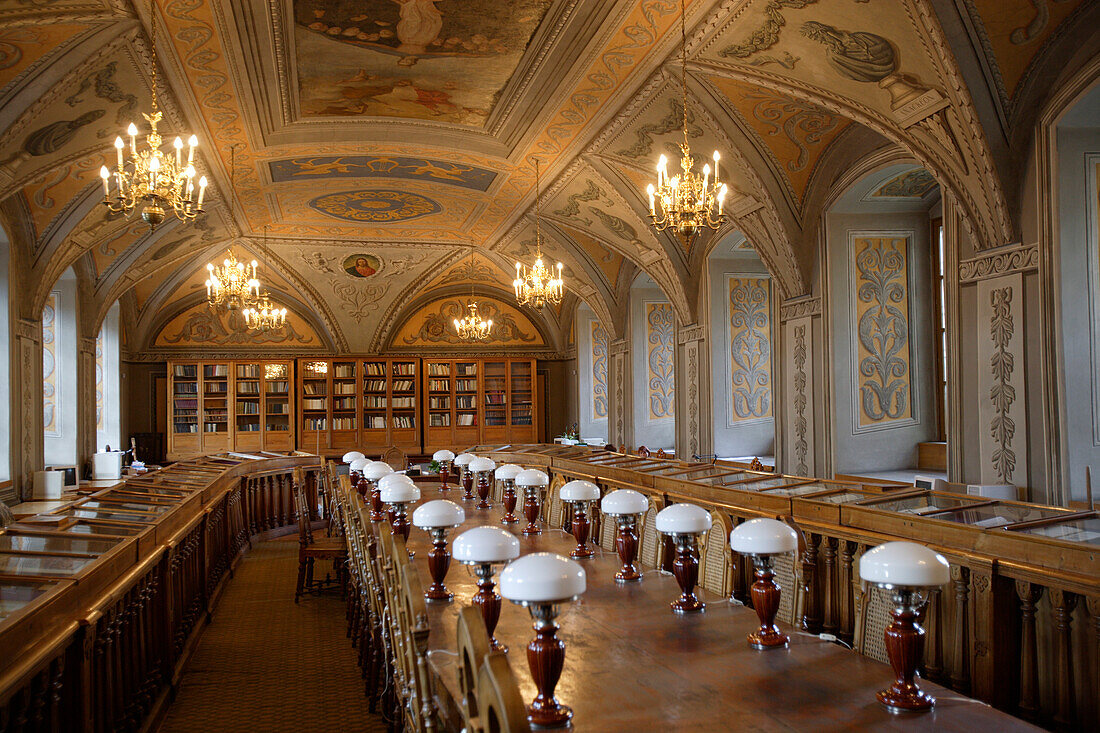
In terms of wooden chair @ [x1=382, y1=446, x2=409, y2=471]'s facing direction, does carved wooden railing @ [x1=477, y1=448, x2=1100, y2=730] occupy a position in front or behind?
in front

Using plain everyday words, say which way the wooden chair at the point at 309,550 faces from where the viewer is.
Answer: facing to the right of the viewer

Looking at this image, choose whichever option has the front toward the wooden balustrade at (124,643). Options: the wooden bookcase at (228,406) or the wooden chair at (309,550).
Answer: the wooden bookcase

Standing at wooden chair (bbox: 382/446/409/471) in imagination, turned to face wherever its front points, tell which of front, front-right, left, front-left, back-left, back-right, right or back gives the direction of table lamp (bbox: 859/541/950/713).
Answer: front

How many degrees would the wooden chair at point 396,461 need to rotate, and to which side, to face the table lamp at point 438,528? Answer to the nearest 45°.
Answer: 0° — it already faces it

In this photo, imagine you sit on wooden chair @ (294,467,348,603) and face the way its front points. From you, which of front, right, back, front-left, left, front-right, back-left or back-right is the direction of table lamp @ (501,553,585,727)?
right

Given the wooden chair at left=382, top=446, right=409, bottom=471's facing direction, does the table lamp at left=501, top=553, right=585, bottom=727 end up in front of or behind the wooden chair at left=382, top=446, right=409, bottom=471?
in front

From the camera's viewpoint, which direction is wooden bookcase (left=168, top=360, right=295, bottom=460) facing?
toward the camera

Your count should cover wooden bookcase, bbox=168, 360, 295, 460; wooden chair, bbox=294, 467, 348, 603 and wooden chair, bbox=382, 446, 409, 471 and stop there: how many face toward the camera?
2

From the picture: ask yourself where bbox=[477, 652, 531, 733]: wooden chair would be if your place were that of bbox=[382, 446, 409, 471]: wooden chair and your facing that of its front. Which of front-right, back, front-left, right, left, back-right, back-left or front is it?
front

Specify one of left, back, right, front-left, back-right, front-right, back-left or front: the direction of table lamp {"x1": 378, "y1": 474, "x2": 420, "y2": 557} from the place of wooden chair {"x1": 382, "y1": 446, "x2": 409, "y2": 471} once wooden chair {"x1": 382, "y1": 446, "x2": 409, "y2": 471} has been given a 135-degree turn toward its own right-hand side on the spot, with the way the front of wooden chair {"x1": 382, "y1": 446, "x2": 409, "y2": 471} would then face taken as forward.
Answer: back-left

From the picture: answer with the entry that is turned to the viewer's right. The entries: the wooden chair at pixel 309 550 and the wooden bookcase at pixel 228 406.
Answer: the wooden chair

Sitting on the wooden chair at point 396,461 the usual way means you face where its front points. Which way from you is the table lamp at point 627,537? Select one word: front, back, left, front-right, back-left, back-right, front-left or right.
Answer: front

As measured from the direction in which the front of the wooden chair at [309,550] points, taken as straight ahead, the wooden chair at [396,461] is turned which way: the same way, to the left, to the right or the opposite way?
to the right

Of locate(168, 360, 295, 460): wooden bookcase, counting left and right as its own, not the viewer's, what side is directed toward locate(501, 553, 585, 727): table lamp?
front

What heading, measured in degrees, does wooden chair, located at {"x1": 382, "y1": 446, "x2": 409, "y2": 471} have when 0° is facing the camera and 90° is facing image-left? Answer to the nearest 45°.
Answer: approximately 0°

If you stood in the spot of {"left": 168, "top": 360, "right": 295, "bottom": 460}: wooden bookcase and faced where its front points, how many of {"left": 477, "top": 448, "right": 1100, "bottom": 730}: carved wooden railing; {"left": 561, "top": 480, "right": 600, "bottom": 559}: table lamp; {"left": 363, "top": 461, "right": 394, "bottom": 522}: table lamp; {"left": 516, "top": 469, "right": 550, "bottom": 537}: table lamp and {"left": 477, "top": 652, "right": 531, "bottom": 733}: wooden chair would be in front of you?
5

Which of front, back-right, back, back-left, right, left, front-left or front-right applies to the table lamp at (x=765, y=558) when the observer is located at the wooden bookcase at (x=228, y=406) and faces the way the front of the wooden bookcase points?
front

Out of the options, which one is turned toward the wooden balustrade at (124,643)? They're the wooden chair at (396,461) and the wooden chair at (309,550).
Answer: the wooden chair at (396,461)
